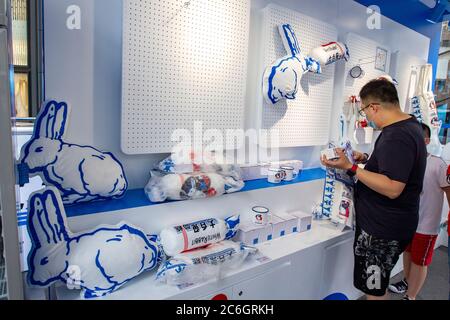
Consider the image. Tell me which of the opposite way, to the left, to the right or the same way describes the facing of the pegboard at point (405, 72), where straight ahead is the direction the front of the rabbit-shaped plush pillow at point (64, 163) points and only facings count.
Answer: to the left

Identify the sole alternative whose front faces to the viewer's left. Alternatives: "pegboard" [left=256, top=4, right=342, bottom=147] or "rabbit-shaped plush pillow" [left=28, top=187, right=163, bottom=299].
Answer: the rabbit-shaped plush pillow

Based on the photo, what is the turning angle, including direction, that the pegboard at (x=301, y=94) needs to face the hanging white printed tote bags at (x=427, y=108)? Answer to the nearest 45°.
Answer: approximately 90° to its left

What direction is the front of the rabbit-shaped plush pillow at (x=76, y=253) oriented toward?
to the viewer's left

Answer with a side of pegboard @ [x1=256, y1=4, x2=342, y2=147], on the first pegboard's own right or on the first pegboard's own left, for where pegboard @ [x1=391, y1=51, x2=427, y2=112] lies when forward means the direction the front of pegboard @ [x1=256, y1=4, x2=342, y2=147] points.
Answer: on the first pegboard's own left

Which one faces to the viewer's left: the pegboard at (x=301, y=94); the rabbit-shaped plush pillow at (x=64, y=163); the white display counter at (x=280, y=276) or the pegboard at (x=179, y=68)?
the rabbit-shaped plush pillow

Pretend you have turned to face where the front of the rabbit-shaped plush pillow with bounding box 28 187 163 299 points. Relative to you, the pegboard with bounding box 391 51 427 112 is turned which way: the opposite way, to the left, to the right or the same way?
to the left

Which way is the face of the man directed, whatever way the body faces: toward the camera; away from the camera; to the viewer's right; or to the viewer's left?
to the viewer's left

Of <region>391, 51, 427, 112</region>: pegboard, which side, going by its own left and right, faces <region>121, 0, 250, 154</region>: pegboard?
right

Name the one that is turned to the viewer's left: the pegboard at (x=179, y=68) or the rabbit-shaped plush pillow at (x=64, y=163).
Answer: the rabbit-shaped plush pillow

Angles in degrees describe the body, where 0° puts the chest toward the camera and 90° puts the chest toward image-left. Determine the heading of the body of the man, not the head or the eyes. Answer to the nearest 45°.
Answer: approximately 90°

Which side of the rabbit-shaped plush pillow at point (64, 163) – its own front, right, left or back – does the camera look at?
left
